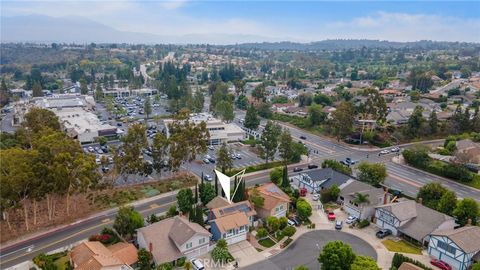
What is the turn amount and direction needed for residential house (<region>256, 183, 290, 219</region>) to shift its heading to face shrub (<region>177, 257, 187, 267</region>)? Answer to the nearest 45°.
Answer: approximately 90° to its right

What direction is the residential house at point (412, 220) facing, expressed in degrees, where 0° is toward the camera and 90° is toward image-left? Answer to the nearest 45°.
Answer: approximately 45°

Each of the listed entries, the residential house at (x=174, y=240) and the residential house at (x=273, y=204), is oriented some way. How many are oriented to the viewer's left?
0

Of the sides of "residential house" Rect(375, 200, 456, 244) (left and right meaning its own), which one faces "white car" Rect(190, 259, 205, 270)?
front

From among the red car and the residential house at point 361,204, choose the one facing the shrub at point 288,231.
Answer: the residential house

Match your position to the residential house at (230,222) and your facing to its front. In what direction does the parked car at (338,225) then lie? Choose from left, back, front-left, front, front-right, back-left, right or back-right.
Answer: front-left

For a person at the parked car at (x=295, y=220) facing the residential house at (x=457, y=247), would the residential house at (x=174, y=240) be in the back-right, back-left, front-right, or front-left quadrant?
back-right

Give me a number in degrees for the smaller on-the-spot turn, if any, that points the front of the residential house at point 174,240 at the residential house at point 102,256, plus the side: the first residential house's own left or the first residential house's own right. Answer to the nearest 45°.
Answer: approximately 135° to the first residential house's own right

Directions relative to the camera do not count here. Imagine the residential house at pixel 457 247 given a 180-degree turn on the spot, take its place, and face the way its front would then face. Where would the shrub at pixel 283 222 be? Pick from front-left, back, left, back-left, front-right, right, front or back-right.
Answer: back-left

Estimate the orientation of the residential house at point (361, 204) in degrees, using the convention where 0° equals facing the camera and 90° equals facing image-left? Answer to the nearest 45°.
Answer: approximately 45°

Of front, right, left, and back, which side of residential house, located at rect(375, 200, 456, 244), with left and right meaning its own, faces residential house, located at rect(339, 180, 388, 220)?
right

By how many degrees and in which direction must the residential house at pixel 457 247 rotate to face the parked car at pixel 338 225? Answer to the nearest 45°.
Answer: approximately 45° to its right

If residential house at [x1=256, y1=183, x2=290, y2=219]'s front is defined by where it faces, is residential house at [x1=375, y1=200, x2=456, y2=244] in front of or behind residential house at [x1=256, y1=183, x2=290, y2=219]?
in front

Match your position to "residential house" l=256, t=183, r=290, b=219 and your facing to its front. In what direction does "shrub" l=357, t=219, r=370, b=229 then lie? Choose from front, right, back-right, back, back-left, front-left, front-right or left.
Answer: front-left
